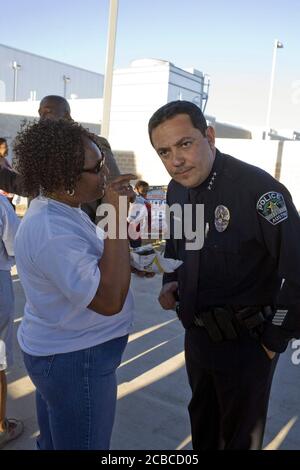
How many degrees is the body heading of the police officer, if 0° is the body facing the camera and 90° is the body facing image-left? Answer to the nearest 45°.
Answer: approximately 45°

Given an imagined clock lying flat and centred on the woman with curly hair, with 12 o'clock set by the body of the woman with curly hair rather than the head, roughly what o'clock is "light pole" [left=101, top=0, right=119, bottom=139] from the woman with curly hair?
The light pole is roughly at 9 o'clock from the woman with curly hair.

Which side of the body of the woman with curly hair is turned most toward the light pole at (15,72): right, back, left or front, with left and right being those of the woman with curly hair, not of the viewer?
left

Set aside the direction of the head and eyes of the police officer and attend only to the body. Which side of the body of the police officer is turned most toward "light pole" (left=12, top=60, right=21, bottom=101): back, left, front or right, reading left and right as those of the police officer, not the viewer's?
right

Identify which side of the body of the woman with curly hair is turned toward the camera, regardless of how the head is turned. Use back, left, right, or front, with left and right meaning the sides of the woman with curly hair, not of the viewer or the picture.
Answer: right

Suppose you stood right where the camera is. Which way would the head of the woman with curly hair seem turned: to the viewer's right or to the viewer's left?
to the viewer's right

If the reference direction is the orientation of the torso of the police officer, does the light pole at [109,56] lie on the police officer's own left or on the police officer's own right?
on the police officer's own right
